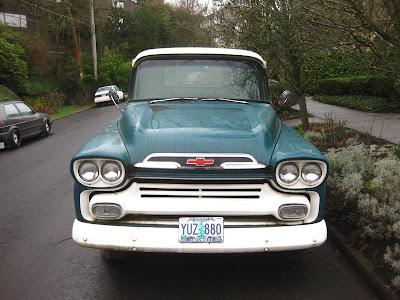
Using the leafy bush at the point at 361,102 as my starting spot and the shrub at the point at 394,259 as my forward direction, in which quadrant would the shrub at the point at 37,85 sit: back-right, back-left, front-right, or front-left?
back-right

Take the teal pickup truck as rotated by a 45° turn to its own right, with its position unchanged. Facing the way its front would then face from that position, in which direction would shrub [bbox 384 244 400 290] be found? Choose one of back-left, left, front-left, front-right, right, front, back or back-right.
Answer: back-left

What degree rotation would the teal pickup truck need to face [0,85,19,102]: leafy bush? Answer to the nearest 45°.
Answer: approximately 135° to its right

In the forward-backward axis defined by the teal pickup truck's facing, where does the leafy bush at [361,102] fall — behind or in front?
behind

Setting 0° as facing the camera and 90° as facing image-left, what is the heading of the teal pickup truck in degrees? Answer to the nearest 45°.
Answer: approximately 0°
